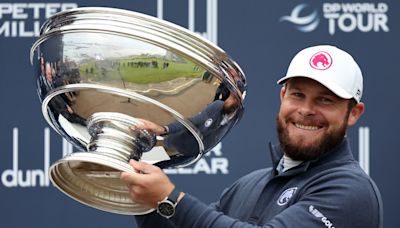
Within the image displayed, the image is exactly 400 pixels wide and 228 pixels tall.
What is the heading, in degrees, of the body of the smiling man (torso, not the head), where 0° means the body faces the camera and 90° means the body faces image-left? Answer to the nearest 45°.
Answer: approximately 45°
